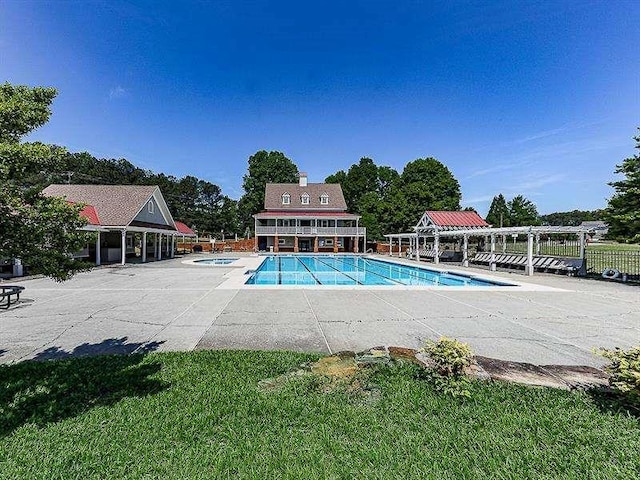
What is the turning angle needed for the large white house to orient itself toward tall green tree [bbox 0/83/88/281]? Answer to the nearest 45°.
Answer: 0° — it already faces it

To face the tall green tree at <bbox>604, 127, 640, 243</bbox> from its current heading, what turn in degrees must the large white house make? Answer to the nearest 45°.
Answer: approximately 45° to its left

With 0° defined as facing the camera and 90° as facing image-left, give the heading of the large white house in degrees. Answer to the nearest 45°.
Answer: approximately 0°

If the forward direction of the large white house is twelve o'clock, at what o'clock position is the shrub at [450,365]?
The shrub is roughly at 12 o'clock from the large white house.

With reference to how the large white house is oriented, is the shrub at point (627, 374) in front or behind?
in front

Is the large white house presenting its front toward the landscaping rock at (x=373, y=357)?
yes

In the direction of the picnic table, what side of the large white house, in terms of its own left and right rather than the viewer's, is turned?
front

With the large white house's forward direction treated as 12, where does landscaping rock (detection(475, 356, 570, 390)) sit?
The landscaping rock is roughly at 12 o'clock from the large white house.
